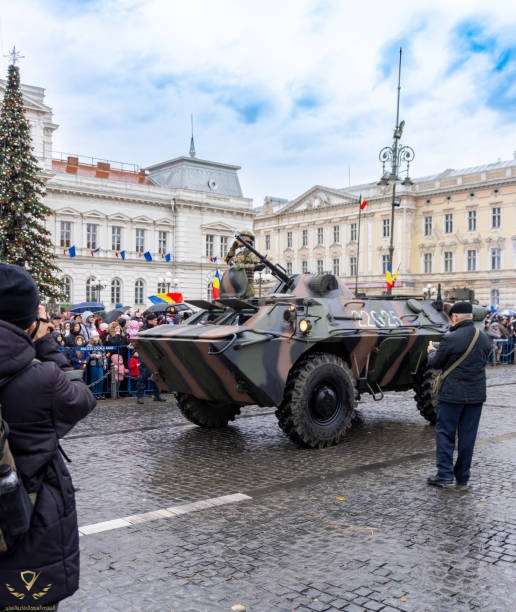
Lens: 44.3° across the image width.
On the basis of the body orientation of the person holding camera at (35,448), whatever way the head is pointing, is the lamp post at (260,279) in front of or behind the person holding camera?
in front

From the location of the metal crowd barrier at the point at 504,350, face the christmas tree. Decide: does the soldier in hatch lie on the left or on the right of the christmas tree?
left

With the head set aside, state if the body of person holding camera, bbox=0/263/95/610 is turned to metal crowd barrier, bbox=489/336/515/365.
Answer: yes

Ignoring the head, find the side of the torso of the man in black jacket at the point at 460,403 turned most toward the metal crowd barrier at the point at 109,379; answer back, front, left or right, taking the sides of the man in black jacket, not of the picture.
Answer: front

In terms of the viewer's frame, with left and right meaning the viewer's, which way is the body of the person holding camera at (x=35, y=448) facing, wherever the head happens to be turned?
facing away from the viewer and to the right of the viewer

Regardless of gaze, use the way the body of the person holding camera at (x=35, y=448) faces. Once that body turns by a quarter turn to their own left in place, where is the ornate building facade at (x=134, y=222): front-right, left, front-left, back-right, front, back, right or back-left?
front-right

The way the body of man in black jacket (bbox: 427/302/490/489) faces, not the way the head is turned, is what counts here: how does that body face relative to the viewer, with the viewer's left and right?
facing away from the viewer and to the left of the viewer

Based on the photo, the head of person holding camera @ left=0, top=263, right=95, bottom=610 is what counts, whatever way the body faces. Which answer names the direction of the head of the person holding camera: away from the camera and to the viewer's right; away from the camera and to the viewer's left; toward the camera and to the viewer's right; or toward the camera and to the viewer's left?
away from the camera and to the viewer's right

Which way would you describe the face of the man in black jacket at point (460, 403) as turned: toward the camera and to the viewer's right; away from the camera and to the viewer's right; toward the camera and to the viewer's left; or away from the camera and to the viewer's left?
away from the camera and to the viewer's left
